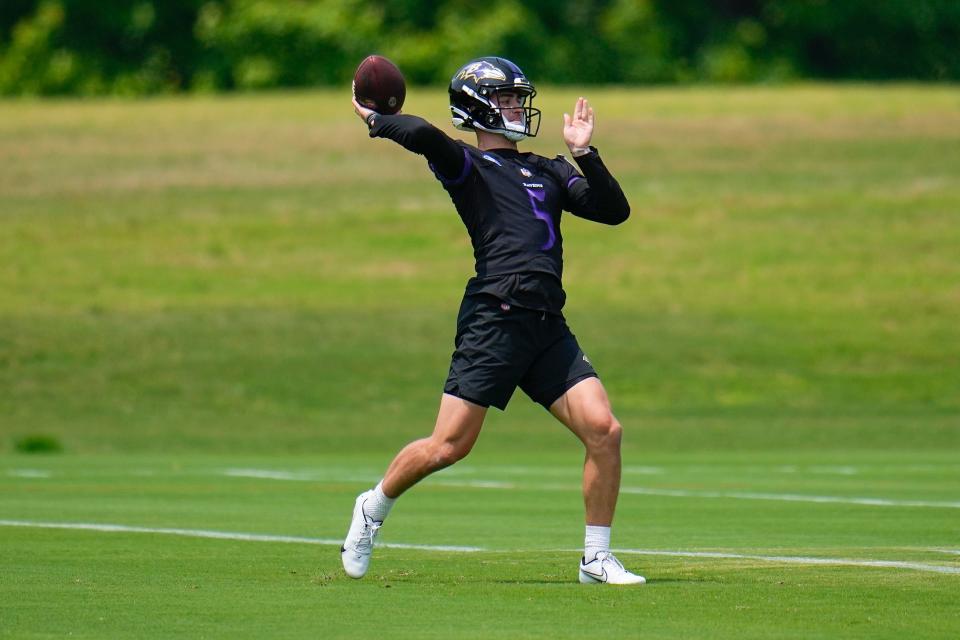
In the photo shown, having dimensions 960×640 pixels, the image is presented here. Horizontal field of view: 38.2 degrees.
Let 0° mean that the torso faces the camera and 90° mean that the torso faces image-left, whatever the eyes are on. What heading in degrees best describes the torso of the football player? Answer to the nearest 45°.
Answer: approximately 315°
